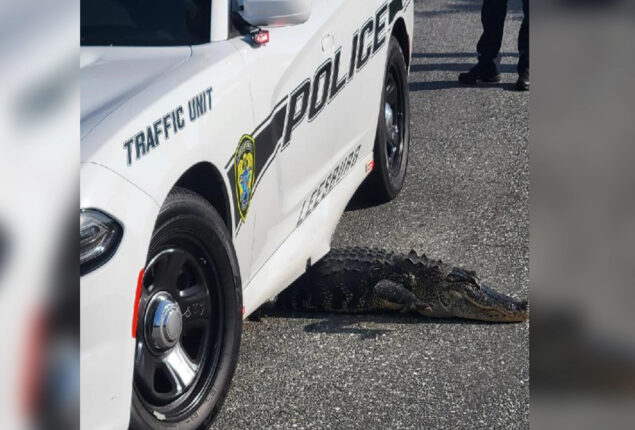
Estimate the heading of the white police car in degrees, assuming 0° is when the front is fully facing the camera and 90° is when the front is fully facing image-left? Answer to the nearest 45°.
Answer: approximately 45°
